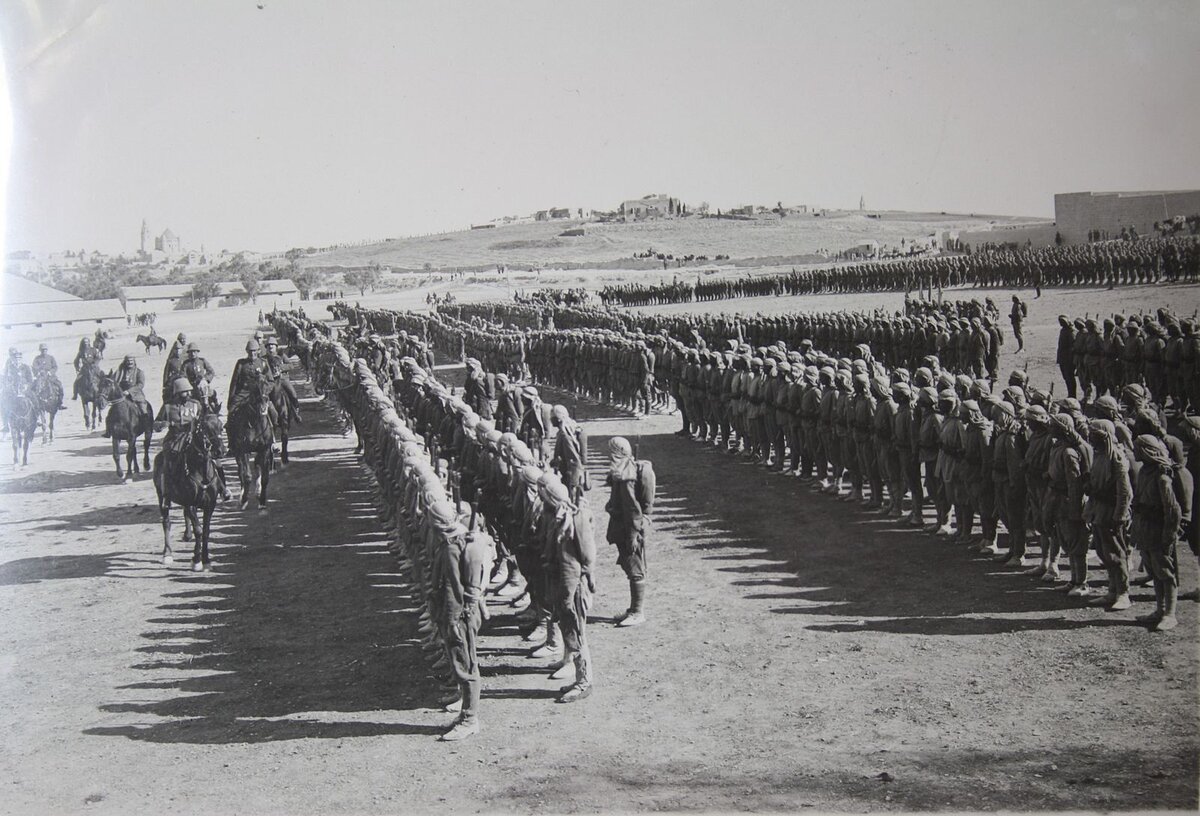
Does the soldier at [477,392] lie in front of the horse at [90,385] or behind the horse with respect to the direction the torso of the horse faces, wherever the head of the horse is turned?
in front

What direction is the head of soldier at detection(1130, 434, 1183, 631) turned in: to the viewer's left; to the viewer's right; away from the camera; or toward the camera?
to the viewer's left

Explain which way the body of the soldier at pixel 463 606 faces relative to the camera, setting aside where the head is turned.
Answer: to the viewer's left

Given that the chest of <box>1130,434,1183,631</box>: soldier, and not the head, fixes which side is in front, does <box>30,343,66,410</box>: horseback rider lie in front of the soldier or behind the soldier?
in front

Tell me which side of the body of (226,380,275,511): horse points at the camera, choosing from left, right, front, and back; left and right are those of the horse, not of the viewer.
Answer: front

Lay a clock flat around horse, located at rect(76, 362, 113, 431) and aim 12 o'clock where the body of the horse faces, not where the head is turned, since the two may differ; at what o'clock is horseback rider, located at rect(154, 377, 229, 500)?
The horseback rider is roughly at 12 o'clock from the horse.

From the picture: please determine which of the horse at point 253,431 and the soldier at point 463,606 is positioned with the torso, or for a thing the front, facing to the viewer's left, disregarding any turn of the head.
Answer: the soldier

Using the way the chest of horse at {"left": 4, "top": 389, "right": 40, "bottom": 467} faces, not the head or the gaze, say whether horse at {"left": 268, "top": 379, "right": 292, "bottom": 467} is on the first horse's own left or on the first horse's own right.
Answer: on the first horse's own left

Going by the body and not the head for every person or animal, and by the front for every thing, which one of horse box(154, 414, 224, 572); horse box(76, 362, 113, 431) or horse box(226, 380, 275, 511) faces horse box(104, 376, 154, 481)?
horse box(76, 362, 113, 431)

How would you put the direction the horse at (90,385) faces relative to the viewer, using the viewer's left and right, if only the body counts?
facing the viewer

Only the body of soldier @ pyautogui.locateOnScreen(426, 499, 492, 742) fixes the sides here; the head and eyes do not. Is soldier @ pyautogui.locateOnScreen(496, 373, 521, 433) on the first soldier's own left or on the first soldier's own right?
on the first soldier's own right

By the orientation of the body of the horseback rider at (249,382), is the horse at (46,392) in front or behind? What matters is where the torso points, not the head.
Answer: behind
